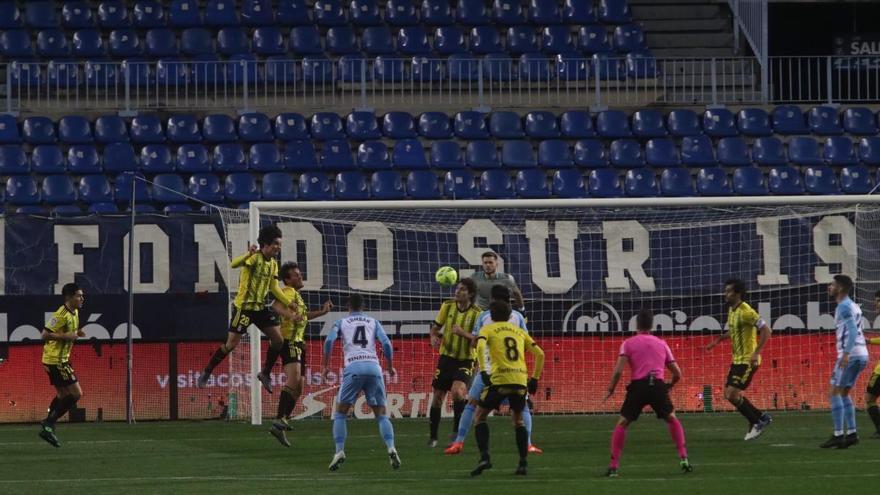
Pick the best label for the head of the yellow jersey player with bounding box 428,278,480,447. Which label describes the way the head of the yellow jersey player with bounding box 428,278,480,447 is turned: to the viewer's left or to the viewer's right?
to the viewer's left

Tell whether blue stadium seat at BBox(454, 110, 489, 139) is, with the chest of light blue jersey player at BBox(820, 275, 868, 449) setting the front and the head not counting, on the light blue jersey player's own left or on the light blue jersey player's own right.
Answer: on the light blue jersey player's own right

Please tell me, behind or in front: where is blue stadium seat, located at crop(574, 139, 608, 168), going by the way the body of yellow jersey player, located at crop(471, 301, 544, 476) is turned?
in front

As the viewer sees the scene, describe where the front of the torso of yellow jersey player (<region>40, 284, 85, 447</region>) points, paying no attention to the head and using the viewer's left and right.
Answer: facing to the right of the viewer

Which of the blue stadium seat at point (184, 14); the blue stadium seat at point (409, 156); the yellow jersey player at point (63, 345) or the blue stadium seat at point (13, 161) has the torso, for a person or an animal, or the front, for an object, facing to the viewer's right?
the yellow jersey player

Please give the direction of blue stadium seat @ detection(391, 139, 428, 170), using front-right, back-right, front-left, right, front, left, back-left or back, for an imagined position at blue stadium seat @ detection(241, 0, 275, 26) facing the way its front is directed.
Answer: front-left

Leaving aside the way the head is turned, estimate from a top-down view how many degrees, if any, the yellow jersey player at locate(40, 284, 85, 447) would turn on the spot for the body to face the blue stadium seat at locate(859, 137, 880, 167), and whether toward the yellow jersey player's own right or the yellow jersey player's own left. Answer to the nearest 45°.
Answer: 0° — they already face it

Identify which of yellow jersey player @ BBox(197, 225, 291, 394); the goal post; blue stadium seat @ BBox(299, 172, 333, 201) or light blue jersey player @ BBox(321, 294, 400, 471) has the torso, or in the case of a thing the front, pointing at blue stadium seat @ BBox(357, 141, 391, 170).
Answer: the light blue jersey player

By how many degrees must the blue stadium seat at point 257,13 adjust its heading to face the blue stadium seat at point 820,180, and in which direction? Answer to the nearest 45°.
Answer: approximately 90° to its left

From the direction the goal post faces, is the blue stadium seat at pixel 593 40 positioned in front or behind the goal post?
behind

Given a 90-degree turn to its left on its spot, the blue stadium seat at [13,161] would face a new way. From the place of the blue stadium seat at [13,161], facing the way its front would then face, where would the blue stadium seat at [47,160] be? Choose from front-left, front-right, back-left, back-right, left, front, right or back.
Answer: front

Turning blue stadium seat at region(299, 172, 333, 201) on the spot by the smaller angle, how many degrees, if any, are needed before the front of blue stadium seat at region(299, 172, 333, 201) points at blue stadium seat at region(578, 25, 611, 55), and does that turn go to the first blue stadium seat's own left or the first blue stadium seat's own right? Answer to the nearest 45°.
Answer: approximately 135° to the first blue stadium seat's own left

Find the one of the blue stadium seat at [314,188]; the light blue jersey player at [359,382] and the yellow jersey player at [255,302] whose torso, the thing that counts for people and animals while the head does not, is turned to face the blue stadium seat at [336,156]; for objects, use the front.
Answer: the light blue jersey player

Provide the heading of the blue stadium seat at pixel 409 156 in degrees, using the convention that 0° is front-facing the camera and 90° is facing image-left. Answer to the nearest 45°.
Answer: approximately 0°

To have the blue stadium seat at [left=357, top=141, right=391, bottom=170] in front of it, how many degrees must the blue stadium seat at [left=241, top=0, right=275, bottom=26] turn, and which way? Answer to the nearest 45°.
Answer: approximately 45° to its left

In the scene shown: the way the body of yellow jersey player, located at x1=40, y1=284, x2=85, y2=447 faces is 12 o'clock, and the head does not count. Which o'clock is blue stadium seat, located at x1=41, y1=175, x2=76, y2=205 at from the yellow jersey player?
The blue stadium seat is roughly at 9 o'clock from the yellow jersey player.

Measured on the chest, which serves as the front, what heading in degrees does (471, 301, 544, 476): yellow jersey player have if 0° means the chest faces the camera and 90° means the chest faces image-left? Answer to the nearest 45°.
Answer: approximately 180°
